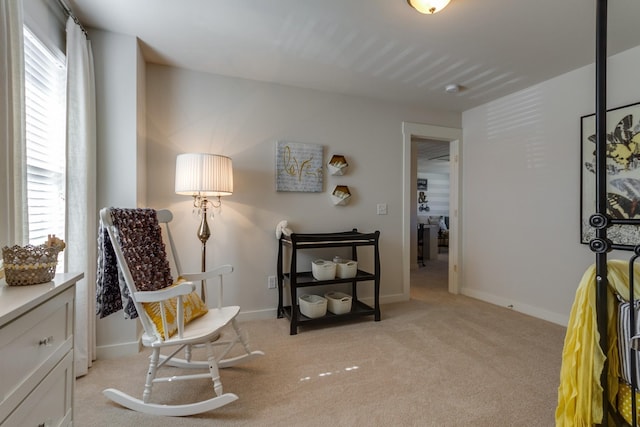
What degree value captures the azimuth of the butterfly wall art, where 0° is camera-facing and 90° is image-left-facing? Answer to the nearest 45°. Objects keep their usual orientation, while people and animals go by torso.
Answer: approximately 45°

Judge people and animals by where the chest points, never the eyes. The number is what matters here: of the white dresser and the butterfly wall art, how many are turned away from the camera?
0

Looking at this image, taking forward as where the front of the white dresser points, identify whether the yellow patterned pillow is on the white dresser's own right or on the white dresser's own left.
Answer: on the white dresser's own left

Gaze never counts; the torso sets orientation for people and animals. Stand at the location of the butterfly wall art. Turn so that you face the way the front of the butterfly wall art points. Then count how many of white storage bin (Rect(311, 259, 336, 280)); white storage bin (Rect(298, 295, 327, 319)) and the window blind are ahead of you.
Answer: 3

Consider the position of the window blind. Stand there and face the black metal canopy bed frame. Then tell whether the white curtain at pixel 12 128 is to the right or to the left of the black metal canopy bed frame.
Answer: right

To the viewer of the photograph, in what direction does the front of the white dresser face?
facing the viewer and to the right of the viewer

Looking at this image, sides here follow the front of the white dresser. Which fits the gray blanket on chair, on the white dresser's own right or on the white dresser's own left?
on the white dresser's own left

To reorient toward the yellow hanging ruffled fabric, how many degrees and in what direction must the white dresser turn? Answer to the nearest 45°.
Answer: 0° — it already faces it

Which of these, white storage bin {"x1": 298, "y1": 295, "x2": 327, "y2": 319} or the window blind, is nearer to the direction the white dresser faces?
the white storage bin

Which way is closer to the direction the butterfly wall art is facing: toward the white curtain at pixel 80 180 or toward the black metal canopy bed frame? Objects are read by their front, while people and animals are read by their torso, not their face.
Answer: the white curtain

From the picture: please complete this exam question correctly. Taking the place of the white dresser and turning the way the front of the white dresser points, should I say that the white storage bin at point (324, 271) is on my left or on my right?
on my left

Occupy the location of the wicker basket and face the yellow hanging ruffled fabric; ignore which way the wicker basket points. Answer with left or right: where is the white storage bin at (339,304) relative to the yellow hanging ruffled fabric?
left

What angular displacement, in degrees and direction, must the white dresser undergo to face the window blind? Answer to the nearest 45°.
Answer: approximately 135° to its left

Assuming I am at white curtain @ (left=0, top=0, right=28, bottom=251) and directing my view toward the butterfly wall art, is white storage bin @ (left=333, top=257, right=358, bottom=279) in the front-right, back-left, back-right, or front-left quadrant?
front-left

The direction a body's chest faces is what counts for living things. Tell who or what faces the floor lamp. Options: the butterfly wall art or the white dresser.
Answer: the butterfly wall art

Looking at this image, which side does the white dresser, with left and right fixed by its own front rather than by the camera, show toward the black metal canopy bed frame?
front

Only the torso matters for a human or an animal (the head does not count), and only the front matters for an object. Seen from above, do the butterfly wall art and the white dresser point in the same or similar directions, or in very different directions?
very different directions

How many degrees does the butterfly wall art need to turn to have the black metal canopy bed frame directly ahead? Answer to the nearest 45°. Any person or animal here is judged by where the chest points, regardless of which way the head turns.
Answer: approximately 45° to its left
